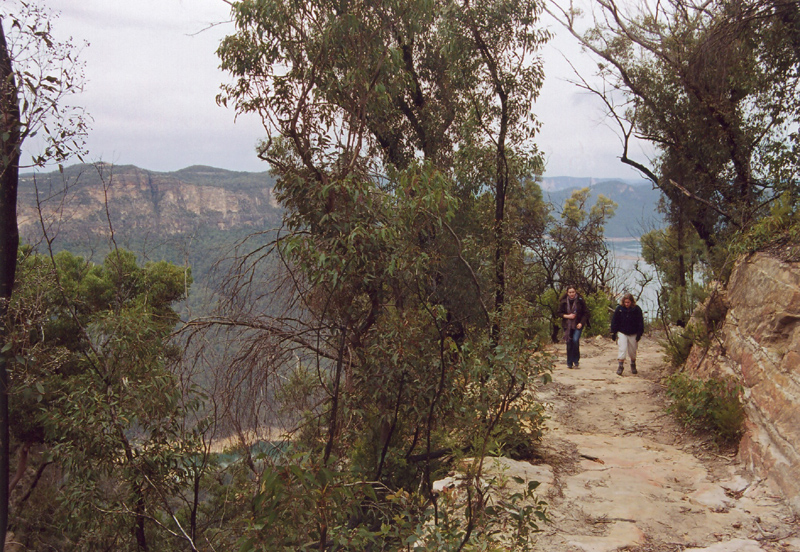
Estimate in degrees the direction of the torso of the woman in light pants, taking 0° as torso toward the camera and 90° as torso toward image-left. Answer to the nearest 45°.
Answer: approximately 0°

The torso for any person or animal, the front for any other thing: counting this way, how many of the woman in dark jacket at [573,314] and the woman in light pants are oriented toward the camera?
2

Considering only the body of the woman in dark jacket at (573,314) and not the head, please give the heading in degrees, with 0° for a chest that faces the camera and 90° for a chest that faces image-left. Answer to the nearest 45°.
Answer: approximately 0°
